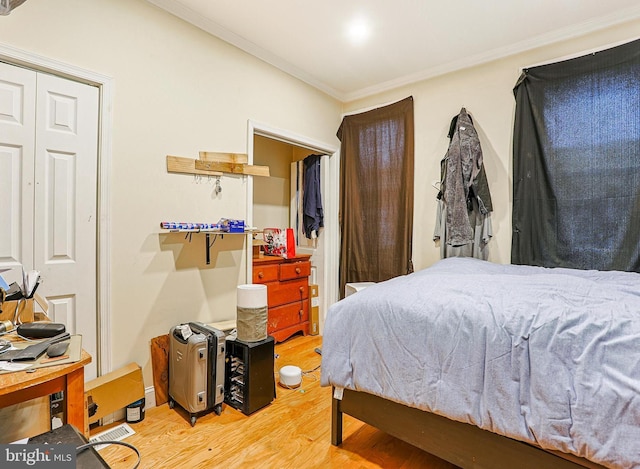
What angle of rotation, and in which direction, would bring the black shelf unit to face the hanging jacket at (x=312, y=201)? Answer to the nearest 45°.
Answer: approximately 180°

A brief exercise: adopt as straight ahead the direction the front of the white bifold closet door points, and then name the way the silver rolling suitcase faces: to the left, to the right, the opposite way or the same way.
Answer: to the right

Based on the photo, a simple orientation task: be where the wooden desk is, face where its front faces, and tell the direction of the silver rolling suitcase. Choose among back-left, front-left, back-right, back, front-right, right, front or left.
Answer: left

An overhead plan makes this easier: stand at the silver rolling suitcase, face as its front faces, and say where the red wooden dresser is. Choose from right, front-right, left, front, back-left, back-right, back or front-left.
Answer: back

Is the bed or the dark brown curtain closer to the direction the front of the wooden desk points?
the bed

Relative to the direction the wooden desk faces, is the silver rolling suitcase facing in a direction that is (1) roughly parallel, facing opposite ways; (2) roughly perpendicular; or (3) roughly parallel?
roughly perpendicular

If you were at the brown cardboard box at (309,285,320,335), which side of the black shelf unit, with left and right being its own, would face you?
back

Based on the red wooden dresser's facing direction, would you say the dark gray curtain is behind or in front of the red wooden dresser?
in front
